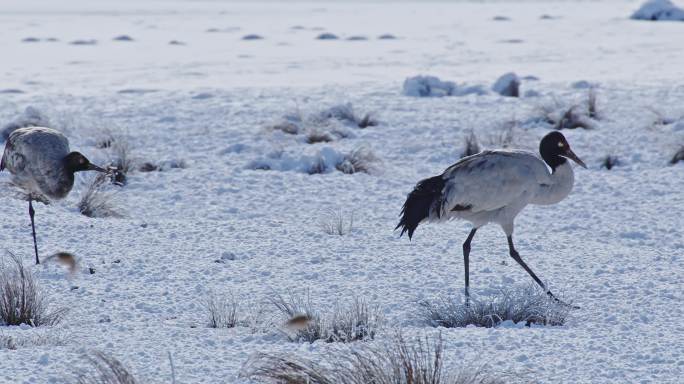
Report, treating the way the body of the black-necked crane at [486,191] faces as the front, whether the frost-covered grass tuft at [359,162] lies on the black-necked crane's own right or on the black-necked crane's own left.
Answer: on the black-necked crane's own left

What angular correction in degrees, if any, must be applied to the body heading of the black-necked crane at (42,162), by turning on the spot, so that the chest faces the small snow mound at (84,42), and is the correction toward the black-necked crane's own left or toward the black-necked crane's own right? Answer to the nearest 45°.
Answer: approximately 90° to the black-necked crane's own left

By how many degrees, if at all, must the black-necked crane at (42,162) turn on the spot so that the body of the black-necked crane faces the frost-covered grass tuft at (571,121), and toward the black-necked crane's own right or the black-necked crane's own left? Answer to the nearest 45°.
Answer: approximately 45° to the black-necked crane's own left

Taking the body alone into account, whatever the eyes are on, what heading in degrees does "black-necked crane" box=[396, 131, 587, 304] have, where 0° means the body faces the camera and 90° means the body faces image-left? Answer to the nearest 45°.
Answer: approximately 270°

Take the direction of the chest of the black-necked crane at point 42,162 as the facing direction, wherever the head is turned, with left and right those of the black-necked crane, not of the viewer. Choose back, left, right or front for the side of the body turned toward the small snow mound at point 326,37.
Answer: left

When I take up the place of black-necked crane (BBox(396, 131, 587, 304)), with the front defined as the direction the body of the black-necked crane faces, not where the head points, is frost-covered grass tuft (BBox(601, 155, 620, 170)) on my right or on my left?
on my left

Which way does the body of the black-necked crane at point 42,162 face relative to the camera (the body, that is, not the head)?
to the viewer's right

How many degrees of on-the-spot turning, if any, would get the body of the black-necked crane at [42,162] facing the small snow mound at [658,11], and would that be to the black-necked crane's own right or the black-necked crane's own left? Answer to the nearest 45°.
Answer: approximately 45° to the black-necked crane's own left

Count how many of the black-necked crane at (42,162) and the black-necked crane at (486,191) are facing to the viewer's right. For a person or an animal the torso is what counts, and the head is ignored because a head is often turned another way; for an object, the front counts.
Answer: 2
